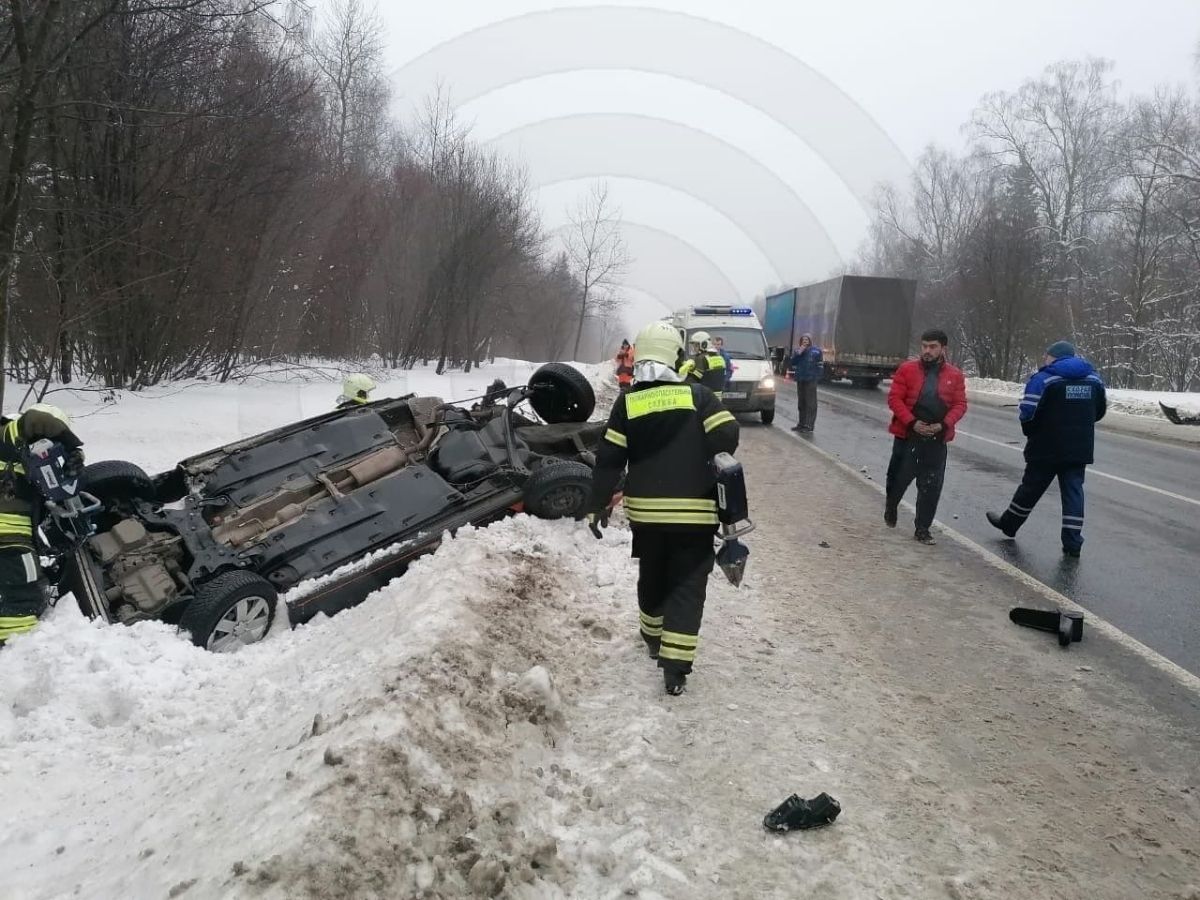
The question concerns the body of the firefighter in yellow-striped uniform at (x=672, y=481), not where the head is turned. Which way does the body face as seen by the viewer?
away from the camera

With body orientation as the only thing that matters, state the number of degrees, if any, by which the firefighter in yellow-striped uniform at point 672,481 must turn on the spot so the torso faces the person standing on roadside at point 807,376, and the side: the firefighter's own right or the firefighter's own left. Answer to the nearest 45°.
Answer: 0° — they already face them

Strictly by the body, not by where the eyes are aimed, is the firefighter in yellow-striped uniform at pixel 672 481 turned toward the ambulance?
yes

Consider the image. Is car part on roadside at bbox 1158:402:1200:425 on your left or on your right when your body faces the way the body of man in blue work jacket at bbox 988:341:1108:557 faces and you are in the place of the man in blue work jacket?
on your right

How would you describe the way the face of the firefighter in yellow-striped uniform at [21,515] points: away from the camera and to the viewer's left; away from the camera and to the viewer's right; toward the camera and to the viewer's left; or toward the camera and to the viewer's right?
away from the camera and to the viewer's right

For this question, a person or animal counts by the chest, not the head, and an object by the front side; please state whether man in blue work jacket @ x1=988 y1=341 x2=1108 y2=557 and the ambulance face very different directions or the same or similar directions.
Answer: very different directions

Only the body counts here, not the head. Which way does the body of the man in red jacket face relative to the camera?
toward the camera

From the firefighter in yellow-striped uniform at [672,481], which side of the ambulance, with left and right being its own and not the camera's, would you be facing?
front

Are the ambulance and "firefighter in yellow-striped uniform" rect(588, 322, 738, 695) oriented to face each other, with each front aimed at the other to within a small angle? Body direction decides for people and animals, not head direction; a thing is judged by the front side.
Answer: yes

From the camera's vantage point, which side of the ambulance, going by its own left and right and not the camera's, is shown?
front

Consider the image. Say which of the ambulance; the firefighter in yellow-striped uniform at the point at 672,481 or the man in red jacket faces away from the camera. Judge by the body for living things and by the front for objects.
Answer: the firefighter in yellow-striped uniform

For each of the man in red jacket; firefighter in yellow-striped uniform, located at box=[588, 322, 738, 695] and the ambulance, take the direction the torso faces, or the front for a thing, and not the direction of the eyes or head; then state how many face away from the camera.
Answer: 1

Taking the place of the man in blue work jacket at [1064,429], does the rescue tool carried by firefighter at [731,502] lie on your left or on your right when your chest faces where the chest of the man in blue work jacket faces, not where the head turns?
on your left

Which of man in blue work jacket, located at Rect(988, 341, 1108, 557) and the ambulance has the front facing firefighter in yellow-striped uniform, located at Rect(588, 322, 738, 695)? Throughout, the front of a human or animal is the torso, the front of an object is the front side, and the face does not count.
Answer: the ambulance

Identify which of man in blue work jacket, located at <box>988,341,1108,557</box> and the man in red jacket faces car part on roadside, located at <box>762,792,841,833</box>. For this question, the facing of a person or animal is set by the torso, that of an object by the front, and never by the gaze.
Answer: the man in red jacket

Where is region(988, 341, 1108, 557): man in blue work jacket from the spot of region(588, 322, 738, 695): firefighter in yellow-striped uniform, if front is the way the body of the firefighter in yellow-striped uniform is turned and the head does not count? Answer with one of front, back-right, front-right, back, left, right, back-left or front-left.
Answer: front-right

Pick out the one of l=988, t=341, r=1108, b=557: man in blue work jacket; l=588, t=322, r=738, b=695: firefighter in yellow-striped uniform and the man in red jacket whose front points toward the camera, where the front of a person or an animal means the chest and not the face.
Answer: the man in red jacket
